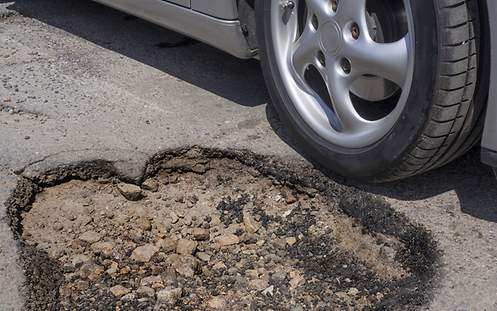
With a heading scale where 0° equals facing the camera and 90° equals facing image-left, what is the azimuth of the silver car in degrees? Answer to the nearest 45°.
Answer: approximately 315°
